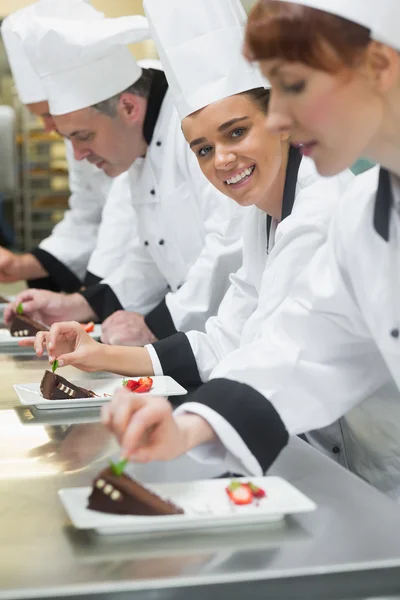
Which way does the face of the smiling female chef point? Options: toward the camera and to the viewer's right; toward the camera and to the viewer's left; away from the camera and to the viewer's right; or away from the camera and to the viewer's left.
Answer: toward the camera and to the viewer's left

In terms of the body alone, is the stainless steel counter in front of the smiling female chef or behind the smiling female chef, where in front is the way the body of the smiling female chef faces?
in front

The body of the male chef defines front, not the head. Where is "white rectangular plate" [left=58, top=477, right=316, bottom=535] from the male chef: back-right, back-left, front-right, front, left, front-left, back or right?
front-left

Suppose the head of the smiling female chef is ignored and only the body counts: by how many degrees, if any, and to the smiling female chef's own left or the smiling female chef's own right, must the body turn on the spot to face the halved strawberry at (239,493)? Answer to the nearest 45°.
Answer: approximately 45° to the smiling female chef's own left

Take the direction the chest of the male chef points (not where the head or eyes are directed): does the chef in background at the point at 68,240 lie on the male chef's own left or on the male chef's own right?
on the male chef's own right

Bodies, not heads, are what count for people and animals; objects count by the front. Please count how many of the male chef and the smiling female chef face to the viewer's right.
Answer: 0

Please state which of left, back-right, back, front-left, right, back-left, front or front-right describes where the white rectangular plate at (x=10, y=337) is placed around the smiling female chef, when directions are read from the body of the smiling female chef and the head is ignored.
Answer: right

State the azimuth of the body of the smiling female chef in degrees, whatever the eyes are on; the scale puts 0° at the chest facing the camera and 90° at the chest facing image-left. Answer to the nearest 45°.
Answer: approximately 45°
